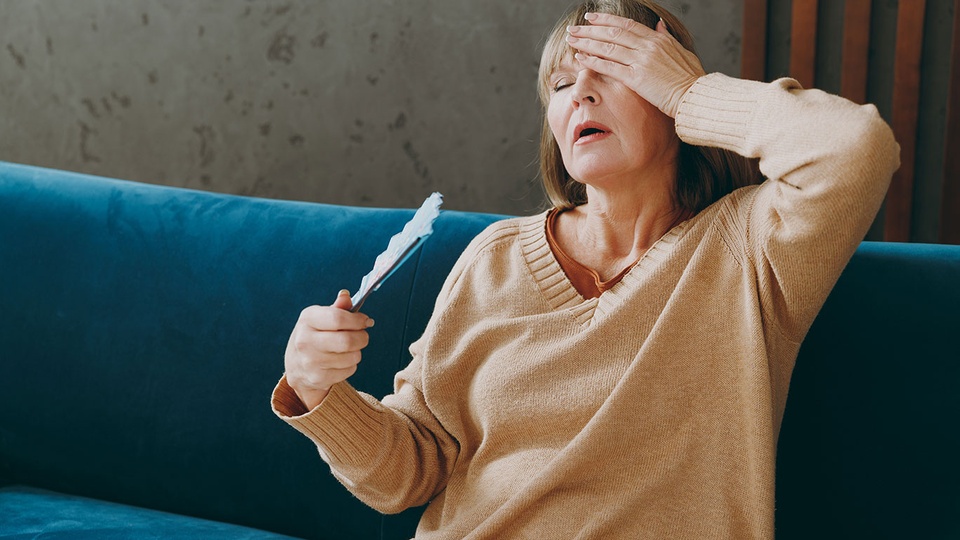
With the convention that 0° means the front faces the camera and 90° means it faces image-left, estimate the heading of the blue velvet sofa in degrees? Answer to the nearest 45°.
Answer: approximately 0°
